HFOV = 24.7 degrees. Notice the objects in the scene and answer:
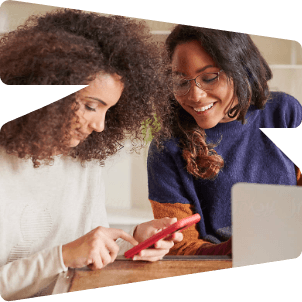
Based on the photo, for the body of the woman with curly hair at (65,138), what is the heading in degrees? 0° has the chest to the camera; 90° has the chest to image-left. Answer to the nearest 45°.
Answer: approximately 315°

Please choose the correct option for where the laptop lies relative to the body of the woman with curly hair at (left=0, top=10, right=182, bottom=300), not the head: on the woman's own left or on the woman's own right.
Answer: on the woman's own left

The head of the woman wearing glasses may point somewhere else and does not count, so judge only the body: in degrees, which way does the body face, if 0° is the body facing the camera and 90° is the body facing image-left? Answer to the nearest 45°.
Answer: approximately 45°

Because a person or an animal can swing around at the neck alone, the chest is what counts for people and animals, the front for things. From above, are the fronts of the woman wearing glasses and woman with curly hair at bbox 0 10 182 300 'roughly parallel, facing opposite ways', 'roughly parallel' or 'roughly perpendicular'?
roughly perpendicular
